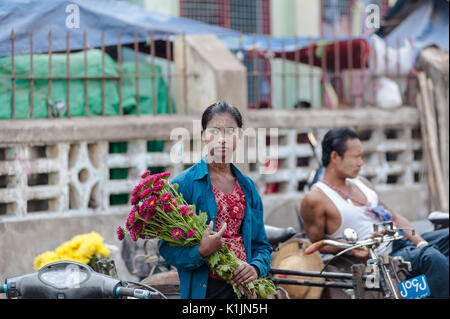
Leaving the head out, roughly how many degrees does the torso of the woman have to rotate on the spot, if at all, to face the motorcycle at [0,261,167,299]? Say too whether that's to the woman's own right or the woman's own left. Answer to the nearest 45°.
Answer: approximately 45° to the woman's own right

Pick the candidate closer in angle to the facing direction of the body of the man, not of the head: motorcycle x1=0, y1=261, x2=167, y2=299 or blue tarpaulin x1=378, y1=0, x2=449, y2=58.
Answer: the motorcycle

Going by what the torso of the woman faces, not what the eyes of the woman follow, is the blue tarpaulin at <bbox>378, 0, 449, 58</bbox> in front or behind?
behind

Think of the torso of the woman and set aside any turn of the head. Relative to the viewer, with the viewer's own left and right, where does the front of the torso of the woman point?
facing the viewer

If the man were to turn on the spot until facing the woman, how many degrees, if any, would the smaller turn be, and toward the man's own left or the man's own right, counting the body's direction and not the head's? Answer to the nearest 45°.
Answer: approximately 45° to the man's own right
